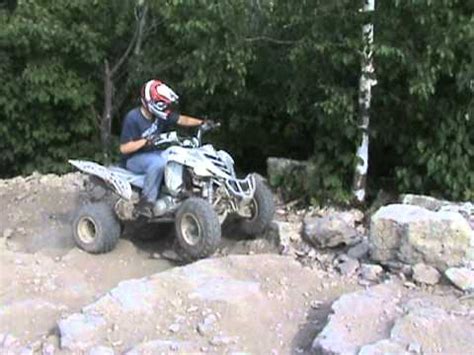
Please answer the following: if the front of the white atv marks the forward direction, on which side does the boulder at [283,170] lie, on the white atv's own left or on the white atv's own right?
on the white atv's own left

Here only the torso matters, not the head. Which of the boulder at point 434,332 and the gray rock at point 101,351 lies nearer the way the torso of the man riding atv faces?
the boulder

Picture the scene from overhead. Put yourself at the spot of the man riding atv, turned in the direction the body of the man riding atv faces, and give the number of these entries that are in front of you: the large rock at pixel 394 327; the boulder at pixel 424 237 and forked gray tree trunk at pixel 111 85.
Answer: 2

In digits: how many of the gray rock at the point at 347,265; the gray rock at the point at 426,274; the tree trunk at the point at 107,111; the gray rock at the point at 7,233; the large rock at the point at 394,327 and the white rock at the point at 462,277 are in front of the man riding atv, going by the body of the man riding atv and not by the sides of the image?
4

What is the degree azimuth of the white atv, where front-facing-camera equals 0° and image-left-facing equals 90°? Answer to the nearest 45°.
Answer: approximately 315°

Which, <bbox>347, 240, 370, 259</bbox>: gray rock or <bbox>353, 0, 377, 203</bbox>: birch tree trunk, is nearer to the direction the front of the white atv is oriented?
the gray rock

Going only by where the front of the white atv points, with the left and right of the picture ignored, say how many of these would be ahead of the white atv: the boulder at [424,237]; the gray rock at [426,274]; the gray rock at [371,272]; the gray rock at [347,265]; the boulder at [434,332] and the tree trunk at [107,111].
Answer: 5

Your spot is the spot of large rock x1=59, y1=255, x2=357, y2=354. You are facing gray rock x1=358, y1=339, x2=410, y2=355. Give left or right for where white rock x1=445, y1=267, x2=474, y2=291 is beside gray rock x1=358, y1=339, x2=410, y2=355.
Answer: left

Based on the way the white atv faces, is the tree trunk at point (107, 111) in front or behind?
behind

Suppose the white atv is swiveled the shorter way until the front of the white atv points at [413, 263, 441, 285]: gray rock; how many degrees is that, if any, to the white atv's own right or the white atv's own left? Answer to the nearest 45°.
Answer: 0° — it already faces it
